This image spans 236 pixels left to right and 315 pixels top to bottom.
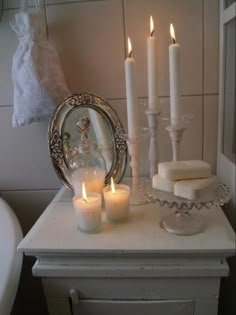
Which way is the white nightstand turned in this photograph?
toward the camera

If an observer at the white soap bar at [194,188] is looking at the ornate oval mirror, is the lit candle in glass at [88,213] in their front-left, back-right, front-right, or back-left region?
front-left
